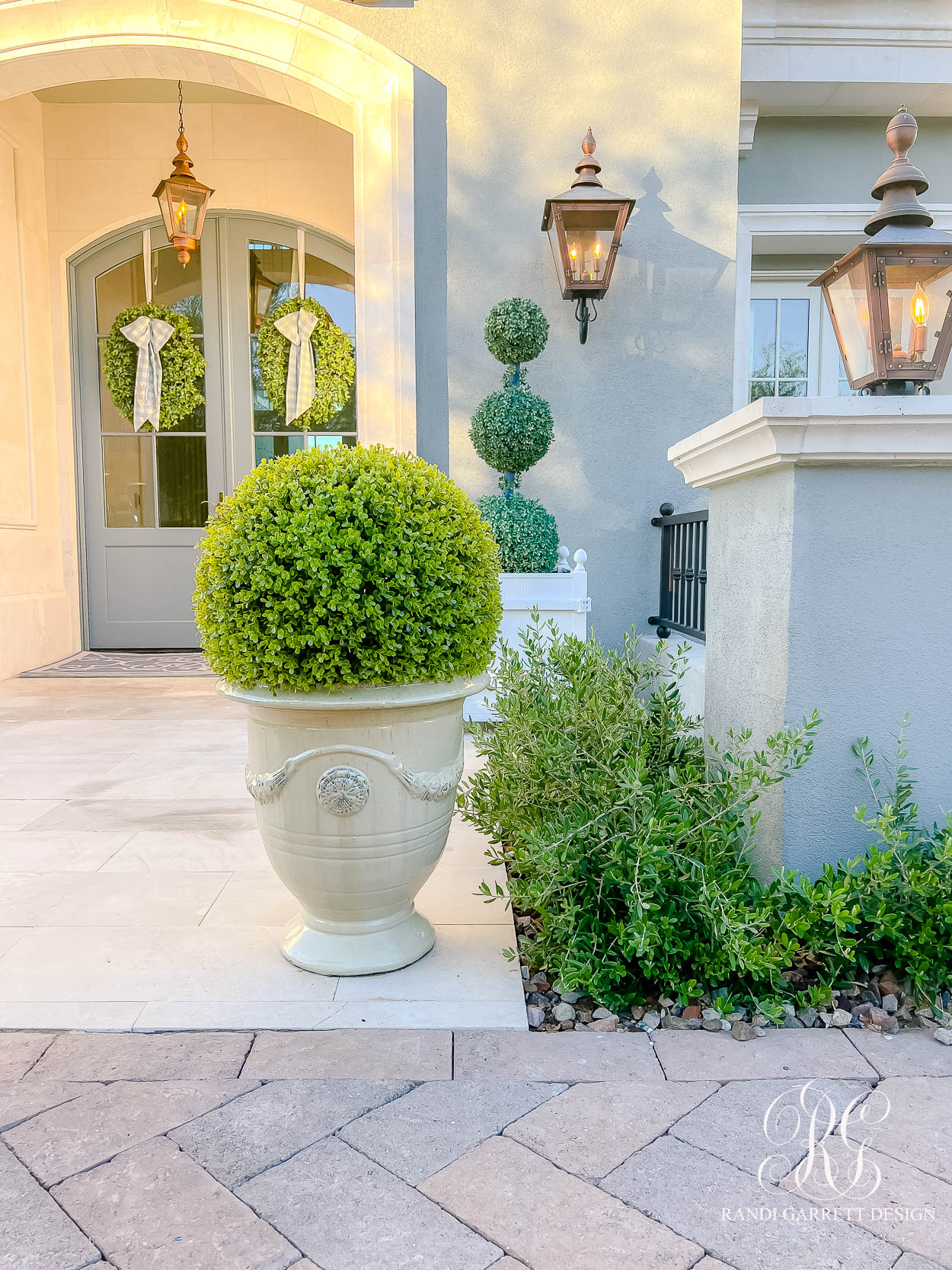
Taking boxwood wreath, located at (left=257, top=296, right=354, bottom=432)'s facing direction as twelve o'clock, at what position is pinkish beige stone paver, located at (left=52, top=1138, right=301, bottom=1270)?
The pinkish beige stone paver is roughly at 12 o'clock from the boxwood wreath.

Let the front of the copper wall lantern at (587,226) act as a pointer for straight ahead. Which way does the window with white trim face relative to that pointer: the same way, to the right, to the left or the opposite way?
the same way

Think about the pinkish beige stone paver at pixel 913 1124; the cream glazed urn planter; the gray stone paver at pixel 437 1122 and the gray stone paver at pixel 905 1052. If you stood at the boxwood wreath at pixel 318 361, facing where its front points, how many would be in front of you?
4

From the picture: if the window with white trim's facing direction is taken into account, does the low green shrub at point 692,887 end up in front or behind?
in front

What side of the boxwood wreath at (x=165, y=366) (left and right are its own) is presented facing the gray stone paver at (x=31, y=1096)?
front

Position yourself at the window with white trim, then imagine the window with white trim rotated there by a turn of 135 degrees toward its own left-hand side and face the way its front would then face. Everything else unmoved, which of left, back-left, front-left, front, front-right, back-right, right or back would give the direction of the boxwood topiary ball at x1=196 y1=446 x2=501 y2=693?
back-right

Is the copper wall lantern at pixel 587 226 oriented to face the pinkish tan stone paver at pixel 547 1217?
yes

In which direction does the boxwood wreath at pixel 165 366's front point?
toward the camera

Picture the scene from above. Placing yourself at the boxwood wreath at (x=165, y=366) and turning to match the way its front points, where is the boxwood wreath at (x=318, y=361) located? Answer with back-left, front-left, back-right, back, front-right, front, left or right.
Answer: left

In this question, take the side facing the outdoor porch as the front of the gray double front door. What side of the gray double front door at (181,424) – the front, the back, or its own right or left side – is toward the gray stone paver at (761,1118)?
front

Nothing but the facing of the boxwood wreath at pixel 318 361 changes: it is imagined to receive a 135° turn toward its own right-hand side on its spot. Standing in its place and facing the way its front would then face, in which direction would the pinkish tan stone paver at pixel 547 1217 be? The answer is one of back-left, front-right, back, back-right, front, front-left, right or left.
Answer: back-left

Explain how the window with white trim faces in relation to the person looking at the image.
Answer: facing the viewer

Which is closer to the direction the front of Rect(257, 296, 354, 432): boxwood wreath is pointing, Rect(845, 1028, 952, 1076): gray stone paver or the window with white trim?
the gray stone paver

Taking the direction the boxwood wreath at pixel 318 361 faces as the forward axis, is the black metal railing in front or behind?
in front

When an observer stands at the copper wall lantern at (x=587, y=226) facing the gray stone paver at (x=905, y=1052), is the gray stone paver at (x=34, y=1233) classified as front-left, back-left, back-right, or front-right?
front-right

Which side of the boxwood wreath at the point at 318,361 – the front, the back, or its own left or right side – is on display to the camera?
front

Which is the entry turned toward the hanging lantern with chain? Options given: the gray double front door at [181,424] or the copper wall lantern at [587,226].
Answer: the gray double front door
